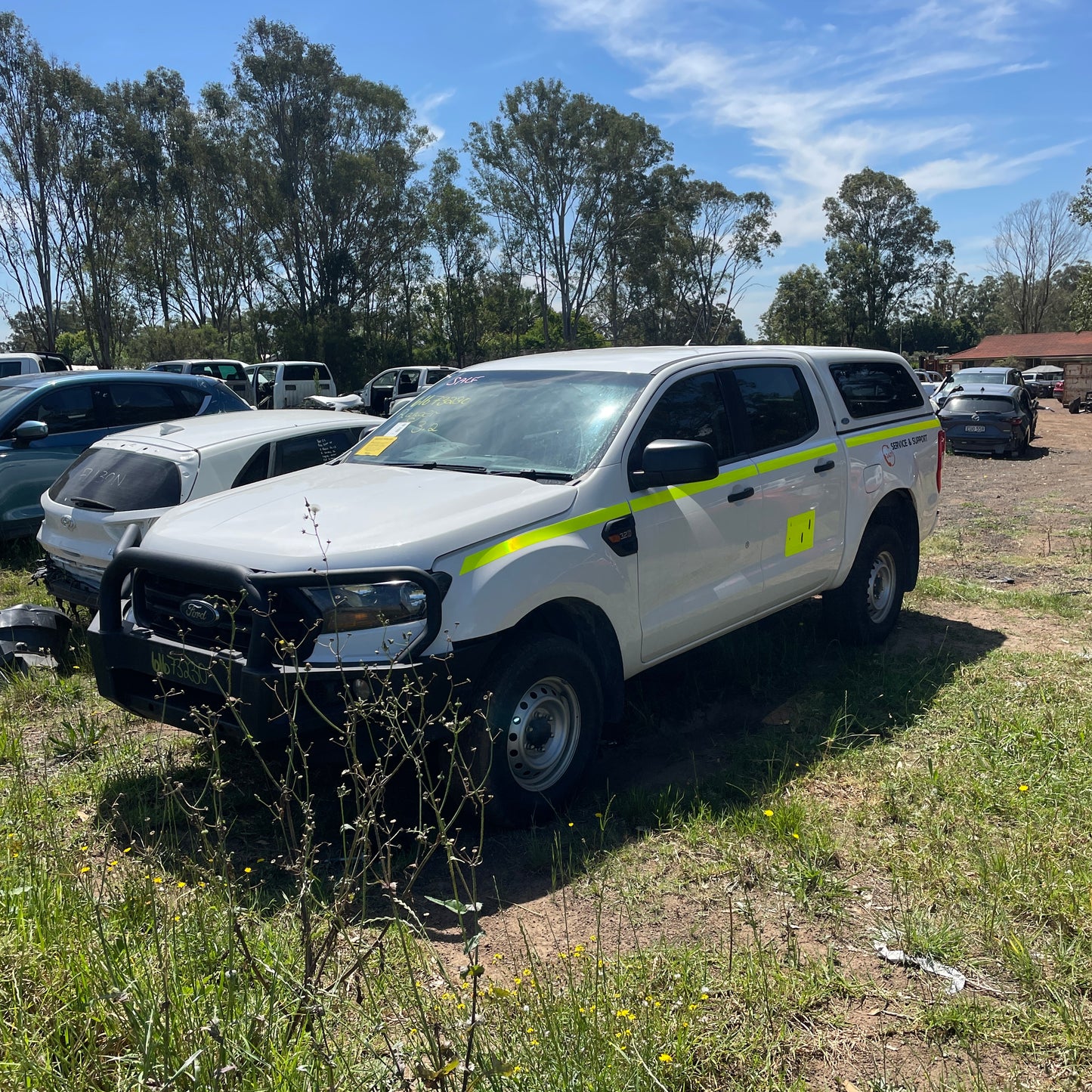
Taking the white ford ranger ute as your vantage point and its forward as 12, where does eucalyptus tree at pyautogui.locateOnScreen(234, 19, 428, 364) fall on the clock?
The eucalyptus tree is roughly at 4 o'clock from the white ford ranger ute.

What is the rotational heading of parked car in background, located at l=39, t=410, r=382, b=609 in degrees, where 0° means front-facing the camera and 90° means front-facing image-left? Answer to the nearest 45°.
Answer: approximately 225°

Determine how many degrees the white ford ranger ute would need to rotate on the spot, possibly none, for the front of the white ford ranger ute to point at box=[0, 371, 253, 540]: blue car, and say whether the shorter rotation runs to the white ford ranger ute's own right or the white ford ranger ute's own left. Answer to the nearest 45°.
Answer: approximately 90° to the white ford ranger ute's own right

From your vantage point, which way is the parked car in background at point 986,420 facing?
away from the camera

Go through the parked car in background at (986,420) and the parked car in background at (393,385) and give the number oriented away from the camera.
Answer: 1

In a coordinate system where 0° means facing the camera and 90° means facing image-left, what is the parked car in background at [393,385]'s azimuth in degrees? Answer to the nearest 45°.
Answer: approximately 90°

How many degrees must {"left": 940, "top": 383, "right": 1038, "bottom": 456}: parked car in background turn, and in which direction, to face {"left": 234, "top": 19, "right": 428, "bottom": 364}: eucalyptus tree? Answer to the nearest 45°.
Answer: approximately 45° to its left

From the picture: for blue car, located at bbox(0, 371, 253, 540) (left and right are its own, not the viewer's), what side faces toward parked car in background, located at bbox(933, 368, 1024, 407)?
back

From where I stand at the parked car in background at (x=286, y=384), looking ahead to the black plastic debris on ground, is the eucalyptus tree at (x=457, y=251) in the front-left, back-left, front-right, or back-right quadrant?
back-left

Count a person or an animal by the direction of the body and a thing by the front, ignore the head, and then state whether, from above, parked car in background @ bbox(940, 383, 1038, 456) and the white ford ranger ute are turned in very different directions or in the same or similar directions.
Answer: very different directions

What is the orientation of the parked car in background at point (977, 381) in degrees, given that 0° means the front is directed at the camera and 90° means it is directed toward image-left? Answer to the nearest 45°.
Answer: approximately 45°

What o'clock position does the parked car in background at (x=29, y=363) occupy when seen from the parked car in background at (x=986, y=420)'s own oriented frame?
the parked car in background at (x=29, y=363) is roughly at 8 o'clock from the parked car in background at (x=986, y=420).
